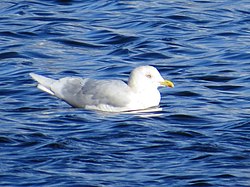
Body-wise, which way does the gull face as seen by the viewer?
to the viewer's right
